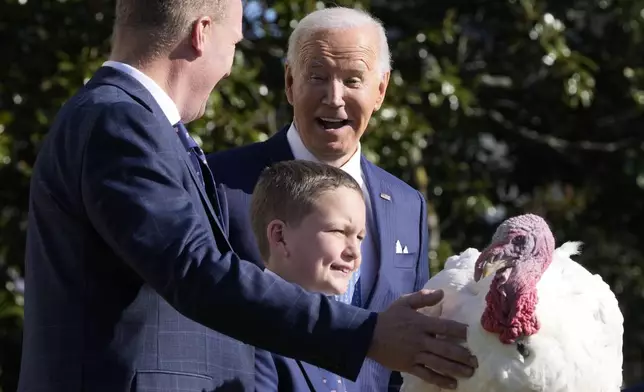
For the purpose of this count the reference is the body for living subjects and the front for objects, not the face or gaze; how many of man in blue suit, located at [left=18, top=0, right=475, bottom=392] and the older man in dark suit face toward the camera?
1

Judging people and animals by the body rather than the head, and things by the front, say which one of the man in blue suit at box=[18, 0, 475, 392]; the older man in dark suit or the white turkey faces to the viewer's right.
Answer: the man in blue suit

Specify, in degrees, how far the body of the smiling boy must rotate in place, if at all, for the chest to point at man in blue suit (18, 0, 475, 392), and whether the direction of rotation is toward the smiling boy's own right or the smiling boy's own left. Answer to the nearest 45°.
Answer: approximately 90° to the smiling boy's own right

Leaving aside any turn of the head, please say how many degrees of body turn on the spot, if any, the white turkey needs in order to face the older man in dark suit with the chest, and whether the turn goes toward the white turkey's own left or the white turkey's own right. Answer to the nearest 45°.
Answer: approximately 90° to the white turkey's own right

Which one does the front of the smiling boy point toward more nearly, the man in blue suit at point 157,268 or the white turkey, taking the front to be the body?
the white turkey

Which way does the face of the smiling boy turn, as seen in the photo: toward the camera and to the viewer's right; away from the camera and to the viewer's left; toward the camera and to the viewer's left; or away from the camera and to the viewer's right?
toward the camera and to the viewer's right

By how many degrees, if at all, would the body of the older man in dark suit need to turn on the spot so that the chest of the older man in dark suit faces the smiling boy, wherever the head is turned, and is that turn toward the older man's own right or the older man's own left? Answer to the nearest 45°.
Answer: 0° — they already face them

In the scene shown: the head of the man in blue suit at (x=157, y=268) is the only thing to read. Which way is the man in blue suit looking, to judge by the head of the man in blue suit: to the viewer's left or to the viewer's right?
to the viewer's right

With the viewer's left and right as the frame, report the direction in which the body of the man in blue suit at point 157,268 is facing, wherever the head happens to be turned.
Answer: facing to the right of the viewer

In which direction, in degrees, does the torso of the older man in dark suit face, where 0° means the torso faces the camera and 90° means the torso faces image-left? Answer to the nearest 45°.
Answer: approximately 0°
